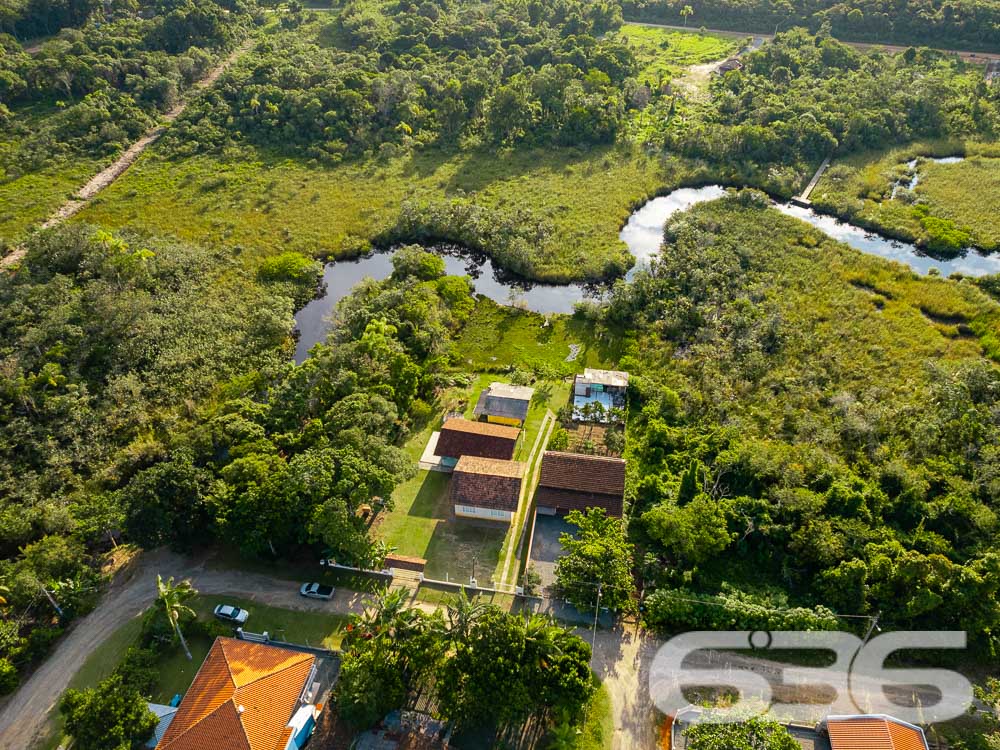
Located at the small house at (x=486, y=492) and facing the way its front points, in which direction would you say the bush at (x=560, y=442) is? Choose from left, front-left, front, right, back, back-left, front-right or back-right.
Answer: back-left

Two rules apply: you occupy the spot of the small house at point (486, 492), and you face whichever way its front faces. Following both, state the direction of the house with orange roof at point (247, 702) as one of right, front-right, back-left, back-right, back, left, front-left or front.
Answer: front-right

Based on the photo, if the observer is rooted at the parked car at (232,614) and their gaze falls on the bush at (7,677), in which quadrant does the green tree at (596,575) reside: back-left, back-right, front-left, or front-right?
back-left

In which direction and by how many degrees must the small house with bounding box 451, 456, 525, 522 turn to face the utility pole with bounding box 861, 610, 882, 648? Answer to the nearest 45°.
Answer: approximately 45° to its left

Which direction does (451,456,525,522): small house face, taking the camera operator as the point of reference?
facing the viewer

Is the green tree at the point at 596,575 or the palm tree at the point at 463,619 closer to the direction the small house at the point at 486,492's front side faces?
the palm tree

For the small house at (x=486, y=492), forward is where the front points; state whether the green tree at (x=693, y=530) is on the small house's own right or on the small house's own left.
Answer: on the small house's own left

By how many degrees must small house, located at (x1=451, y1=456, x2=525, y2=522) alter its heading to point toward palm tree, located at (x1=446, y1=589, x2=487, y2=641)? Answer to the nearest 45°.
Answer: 0° — it already faces it

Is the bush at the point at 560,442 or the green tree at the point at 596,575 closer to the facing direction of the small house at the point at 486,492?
the green tree

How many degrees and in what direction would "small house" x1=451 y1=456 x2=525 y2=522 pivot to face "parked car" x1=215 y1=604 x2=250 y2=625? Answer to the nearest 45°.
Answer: approximately 45° to its right

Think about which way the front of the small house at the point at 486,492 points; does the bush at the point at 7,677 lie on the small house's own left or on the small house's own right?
on the small house's own right

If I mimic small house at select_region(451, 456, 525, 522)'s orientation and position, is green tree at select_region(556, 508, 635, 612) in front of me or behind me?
in front

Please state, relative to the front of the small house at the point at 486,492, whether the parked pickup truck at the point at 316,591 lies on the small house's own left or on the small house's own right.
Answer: on the small house's own right
